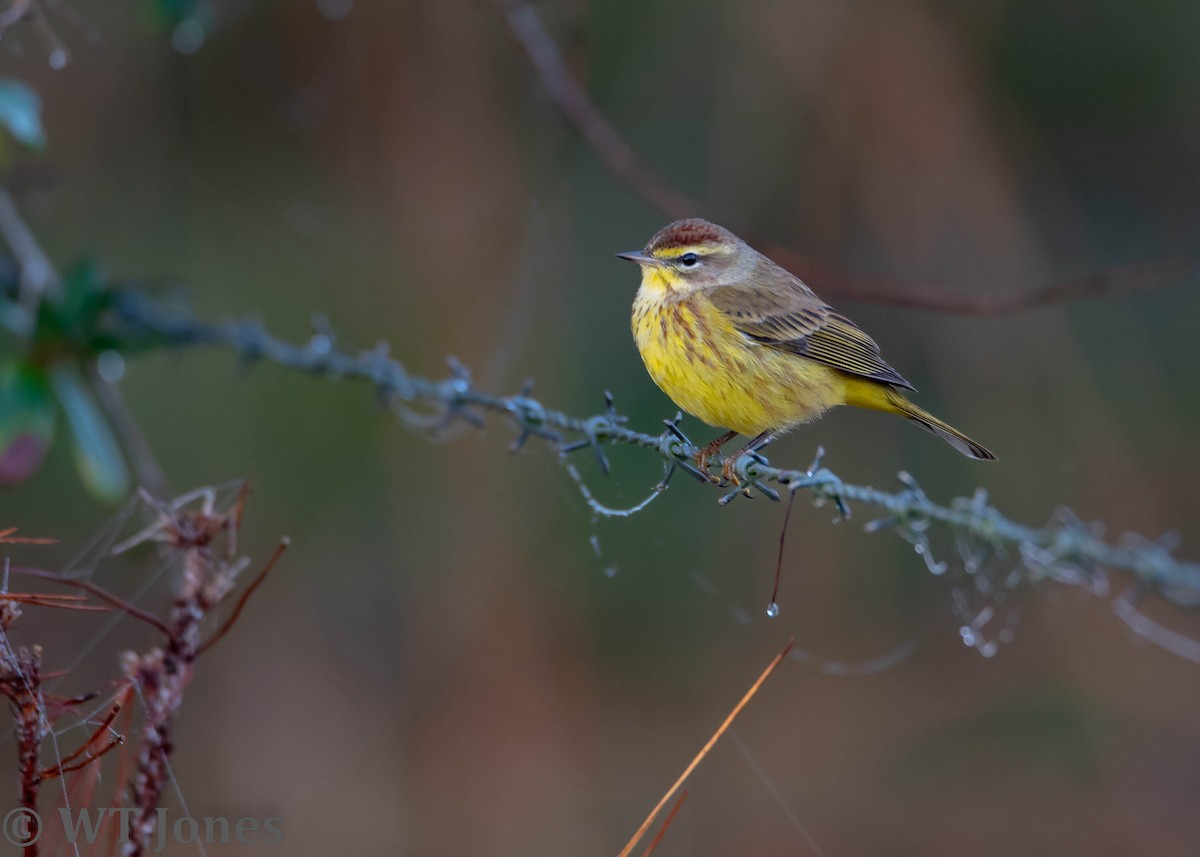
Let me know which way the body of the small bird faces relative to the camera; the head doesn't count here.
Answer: to the viewer's left
